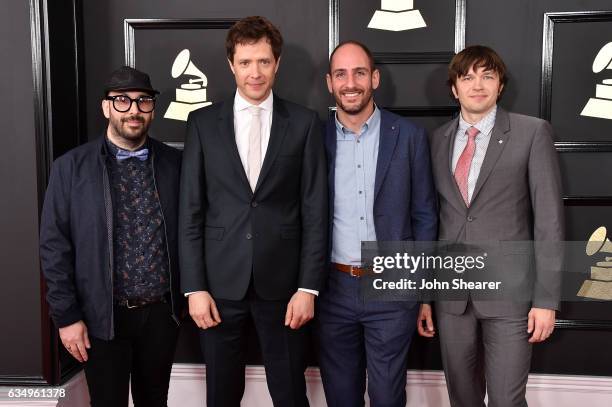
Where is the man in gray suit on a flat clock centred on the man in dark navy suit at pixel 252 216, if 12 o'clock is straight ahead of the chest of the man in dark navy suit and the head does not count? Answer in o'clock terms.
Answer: The man in gray suit is roughly at 9 o'clock from the man in dark navy suit.

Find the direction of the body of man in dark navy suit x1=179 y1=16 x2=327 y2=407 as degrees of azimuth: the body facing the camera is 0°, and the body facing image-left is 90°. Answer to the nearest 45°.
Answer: approximately 0°

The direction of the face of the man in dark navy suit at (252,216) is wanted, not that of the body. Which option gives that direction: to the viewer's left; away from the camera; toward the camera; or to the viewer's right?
toward the camera

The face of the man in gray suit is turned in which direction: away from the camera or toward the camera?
toward the camera

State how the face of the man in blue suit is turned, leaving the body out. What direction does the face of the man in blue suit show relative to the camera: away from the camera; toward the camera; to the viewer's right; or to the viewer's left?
toward the camera
